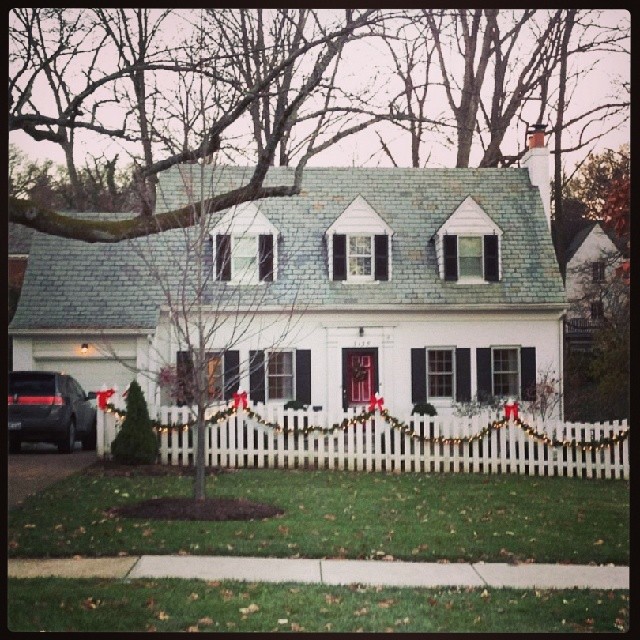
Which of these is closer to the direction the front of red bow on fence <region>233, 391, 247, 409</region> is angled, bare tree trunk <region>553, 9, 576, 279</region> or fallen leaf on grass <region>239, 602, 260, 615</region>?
the fallen leaf on grass

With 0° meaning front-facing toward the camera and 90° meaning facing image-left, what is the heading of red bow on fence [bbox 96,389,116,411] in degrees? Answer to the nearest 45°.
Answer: approximately 0°

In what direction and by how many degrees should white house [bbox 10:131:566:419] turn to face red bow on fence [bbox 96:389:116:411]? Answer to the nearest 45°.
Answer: approximately 90° to its right
